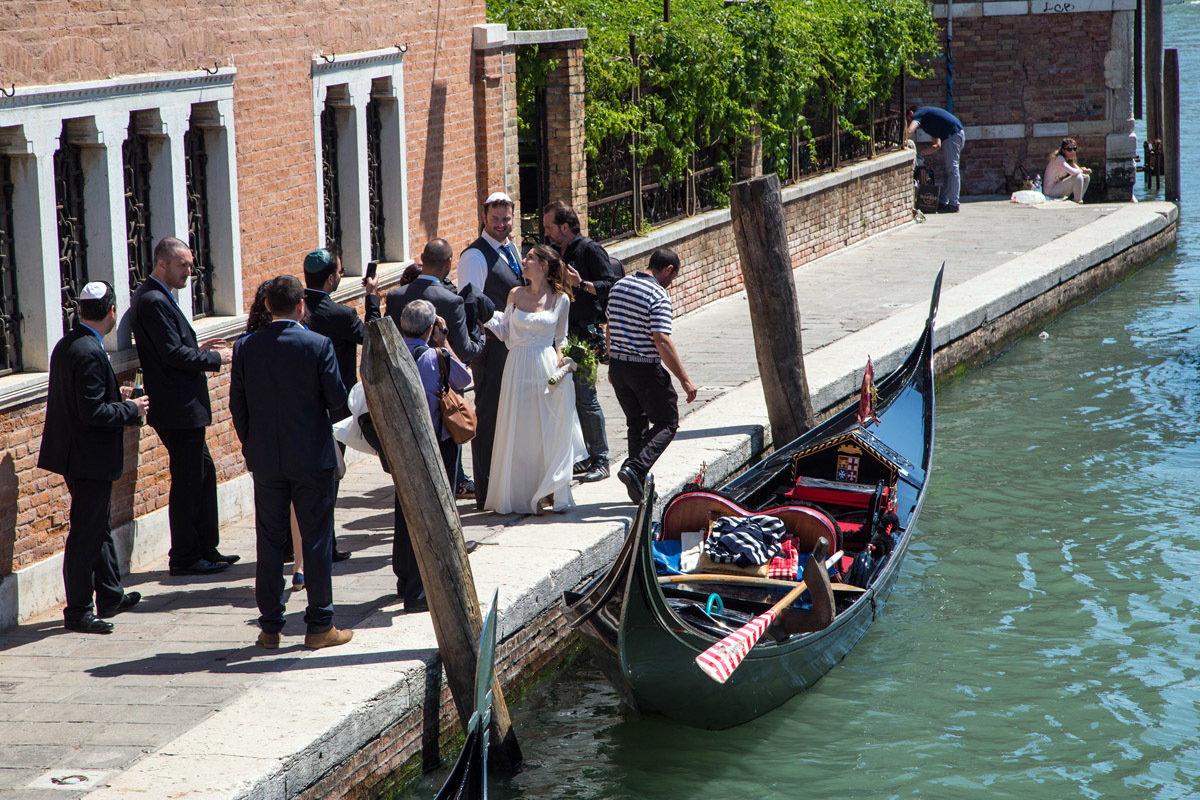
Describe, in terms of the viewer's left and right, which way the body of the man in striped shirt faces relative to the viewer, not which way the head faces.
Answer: facing away from the viewer and to the right of the viewer

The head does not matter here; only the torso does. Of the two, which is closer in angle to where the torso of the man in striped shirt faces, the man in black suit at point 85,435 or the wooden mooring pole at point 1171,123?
the wooden mooring pole

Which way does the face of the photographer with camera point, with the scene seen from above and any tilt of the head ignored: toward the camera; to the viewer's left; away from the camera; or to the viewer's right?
to the viewer's left

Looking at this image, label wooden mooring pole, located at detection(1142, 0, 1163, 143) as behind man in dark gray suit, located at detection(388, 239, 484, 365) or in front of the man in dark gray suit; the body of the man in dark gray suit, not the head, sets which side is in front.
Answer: in front

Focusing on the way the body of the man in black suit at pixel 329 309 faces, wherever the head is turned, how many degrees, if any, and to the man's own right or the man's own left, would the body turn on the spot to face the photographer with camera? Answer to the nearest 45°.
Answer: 0° — they already face them

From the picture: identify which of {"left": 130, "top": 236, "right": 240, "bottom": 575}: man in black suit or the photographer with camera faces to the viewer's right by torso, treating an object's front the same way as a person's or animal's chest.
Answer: the man in black suit

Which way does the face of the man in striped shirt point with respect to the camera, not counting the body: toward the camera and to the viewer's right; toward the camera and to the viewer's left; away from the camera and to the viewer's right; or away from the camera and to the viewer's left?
away from the camera and to the viewer's right

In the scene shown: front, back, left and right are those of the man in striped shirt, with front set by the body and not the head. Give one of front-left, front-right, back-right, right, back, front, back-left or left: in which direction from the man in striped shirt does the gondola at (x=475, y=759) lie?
back-right

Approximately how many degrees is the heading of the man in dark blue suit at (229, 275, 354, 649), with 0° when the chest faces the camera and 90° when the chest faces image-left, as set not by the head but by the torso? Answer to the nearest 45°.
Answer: approximately 180°

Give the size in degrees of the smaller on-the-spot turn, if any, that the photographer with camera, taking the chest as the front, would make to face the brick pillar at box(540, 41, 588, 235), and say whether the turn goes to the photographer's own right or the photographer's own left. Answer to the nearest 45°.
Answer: approximately 90° to the photographer's own right
